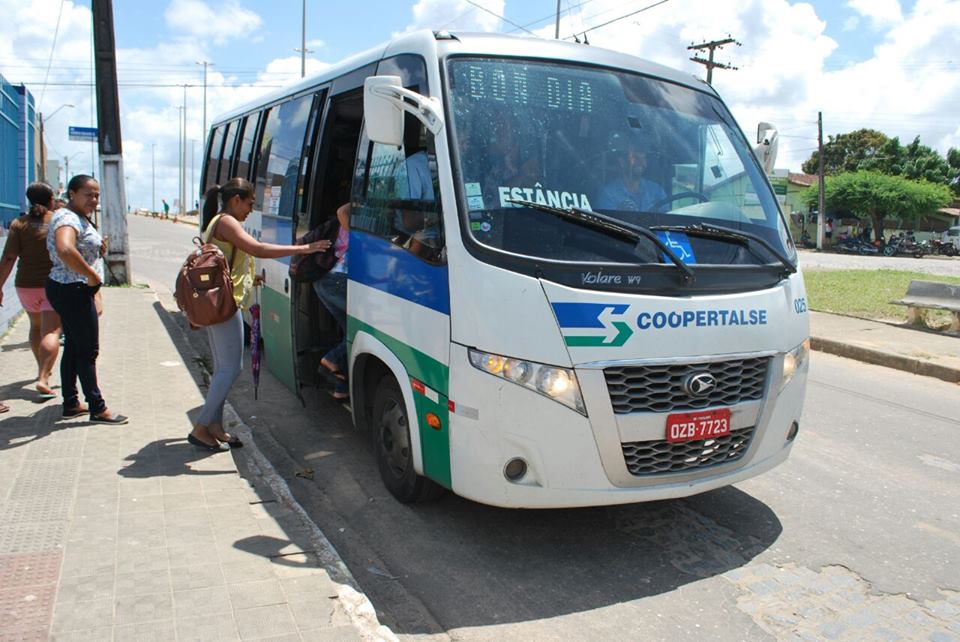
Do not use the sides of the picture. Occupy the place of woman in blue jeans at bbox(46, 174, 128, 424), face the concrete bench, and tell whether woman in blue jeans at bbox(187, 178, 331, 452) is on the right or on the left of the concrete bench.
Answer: right

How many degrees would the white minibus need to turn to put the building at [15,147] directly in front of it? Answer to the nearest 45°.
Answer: approximately 180°

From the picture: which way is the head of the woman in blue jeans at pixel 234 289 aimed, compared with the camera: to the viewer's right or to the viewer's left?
to the viewer's right

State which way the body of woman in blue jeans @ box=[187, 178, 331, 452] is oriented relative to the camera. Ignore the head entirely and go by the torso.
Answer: to the viewer's right

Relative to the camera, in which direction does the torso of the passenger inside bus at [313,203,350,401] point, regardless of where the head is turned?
to the viewer's right
